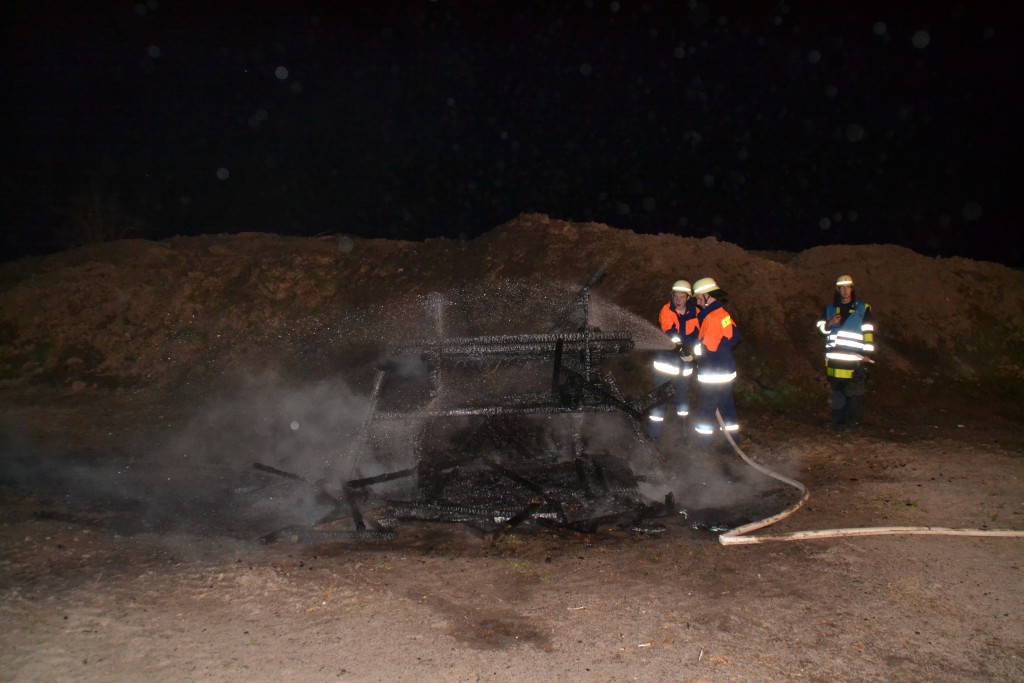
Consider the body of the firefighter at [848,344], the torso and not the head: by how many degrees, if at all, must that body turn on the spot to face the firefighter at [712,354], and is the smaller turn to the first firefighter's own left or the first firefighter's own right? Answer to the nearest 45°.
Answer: approximately 45° to the first firefighter's own right

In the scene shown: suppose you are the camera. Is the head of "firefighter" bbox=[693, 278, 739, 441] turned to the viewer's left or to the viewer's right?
to the viewer's left

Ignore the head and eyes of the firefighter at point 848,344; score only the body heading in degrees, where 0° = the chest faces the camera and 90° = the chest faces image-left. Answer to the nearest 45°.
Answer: approximately 0°

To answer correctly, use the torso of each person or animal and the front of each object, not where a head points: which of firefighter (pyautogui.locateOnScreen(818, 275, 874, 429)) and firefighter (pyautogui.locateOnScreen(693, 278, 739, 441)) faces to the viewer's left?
firefighter (pyautogui.locateOnScreen(693, 278, 739, 441))

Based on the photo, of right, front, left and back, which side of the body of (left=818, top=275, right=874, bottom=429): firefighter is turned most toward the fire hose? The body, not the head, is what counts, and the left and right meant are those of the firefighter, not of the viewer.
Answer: front

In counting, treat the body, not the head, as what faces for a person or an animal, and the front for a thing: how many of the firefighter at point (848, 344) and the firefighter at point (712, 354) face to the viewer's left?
1

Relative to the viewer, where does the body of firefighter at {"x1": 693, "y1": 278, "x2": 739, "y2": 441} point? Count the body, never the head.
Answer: to the viewer's left

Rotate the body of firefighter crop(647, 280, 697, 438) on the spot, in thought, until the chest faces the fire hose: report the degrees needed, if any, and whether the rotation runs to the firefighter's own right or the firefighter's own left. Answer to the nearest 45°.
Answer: approximately 90° to the firefighter's own left

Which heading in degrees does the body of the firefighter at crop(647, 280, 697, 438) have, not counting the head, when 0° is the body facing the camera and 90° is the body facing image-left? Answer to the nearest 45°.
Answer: approximately 45°

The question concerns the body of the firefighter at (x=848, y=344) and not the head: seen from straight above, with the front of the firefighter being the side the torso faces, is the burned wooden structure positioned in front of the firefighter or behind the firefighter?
in front

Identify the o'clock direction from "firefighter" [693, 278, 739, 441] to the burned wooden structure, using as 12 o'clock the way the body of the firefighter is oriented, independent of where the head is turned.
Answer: The burned wooden structure is roughly at 11 o'clock from the firefighter.

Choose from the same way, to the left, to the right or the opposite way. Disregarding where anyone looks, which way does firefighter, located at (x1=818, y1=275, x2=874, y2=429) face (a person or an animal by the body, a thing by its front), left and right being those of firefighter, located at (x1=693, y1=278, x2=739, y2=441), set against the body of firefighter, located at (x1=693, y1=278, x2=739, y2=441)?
to the left

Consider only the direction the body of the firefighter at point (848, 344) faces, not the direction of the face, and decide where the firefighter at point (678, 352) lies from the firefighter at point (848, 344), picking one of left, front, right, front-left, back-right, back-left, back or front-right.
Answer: front-right
